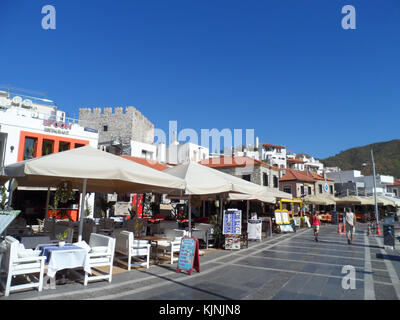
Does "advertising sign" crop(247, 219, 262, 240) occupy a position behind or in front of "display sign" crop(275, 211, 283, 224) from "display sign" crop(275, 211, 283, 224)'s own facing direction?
in front

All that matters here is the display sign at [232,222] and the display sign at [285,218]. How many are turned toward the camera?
2

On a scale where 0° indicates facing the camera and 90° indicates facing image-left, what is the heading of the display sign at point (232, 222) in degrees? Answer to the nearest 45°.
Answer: approximately 0°

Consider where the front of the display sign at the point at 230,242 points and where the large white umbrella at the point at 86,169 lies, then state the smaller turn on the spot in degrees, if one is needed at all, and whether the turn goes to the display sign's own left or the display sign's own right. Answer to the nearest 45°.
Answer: approximately 45° to the display sign's own right

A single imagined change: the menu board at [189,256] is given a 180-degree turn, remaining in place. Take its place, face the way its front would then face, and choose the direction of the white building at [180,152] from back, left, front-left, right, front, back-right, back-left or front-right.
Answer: front-left
